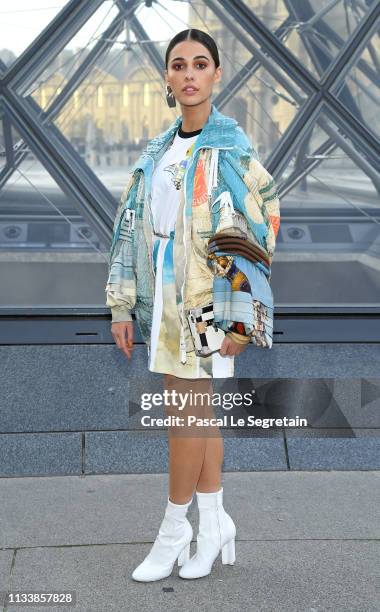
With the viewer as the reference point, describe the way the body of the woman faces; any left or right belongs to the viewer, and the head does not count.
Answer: facing the viewer and to the left of the viewer

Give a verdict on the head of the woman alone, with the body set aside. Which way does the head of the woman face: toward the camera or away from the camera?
toward the camera
